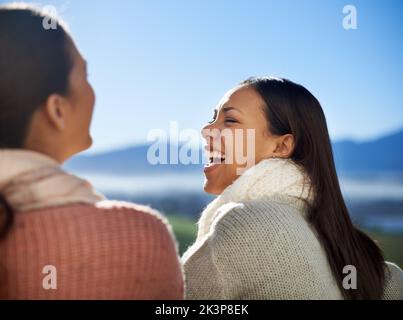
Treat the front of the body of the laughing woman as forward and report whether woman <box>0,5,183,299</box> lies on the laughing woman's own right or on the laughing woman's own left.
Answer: on the laughing woman's own left

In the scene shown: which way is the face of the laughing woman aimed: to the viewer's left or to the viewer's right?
to the viewer's left

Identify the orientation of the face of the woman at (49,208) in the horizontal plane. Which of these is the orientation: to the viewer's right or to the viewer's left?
to the viewer's right

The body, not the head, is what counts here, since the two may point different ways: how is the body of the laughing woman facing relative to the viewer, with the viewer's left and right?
facing away from the viewer and to the left of the viewer
